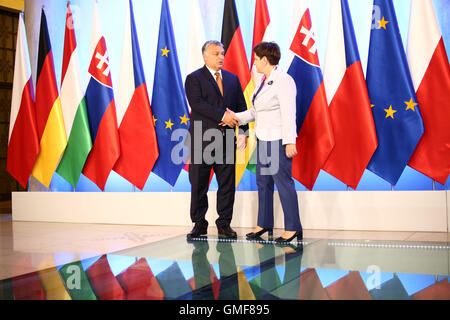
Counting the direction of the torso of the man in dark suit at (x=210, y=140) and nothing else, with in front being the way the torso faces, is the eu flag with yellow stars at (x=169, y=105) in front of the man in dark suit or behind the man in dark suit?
behind

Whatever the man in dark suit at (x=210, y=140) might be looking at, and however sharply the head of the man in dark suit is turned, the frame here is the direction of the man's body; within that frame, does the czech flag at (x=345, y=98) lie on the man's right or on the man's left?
on the man's left

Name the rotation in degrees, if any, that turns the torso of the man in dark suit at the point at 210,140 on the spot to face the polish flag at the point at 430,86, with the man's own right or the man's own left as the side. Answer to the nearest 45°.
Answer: approximately 45° to the man's own left

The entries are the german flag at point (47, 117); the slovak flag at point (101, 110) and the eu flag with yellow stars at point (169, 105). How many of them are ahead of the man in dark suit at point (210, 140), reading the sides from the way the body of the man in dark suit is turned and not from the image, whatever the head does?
0

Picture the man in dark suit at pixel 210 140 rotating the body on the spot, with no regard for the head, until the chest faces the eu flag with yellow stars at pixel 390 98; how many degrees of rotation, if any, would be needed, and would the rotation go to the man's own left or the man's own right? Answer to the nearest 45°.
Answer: approximately 45° to the man's own left

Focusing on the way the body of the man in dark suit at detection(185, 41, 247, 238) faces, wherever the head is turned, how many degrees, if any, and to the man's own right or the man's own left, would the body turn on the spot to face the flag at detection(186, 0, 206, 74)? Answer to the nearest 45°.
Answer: approximately 135° to the man's own left

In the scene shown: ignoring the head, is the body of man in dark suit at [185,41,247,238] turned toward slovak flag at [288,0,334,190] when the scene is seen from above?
no

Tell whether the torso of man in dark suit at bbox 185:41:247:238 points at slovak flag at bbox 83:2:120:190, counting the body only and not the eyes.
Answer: no

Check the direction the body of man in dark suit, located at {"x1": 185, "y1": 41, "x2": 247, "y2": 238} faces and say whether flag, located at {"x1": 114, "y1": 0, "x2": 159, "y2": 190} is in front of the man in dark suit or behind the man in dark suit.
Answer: behind

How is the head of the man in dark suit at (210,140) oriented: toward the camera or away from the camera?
toward the camera

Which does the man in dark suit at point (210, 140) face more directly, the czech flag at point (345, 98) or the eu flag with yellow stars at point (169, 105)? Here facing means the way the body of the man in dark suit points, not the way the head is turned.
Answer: the czech flag

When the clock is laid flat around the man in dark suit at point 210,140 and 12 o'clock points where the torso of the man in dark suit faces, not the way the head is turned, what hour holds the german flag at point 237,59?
The german flag is roughly at 8 o'clock from the man in dark suit.

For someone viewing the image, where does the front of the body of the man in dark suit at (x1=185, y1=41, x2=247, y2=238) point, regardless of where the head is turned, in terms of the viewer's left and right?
facing the viewer and to the right of the viewer

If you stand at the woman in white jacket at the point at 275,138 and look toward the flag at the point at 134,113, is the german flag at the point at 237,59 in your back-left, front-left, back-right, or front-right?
front-right

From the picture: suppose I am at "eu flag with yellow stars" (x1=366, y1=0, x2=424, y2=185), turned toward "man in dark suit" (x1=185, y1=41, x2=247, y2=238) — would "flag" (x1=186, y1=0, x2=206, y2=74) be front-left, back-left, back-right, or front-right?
front-right

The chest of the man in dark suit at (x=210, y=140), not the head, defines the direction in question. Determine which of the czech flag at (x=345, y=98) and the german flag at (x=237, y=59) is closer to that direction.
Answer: the czech flag
